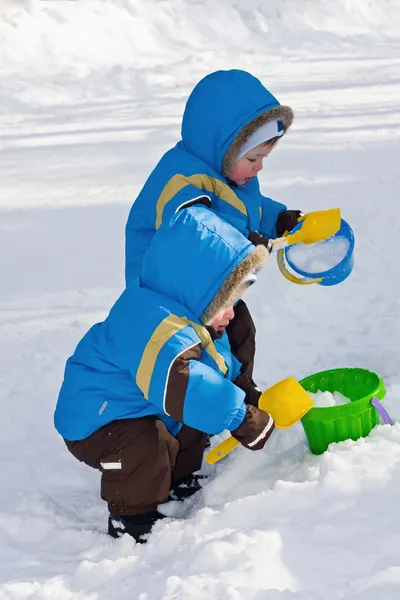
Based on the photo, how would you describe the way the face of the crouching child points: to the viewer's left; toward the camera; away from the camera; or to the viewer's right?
to the viewer's right

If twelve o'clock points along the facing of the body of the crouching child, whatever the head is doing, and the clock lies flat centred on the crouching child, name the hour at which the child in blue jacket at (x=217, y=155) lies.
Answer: The child in blue jacket is roughly at 9 o'clock from the crouching child.

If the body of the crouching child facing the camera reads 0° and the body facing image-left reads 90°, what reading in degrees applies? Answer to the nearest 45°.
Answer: approximately 270°
